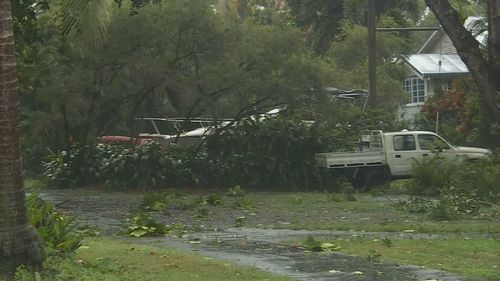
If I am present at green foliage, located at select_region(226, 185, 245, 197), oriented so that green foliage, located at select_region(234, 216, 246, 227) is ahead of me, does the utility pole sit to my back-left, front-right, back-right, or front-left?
back-left

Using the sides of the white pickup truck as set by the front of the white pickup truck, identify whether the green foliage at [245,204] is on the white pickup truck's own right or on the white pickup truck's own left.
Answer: on the white pickup truck's own right

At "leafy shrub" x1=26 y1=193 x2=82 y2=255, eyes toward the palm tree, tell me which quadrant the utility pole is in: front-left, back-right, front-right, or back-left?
back-left

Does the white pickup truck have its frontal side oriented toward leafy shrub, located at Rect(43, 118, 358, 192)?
no

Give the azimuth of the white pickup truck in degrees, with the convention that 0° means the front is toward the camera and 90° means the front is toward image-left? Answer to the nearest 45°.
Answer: approximately 270°

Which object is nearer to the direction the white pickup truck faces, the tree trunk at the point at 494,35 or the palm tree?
the tree trunk

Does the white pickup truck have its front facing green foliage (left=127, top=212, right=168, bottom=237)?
no

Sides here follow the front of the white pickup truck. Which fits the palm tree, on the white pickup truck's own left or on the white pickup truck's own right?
on the white pickup truck's own right

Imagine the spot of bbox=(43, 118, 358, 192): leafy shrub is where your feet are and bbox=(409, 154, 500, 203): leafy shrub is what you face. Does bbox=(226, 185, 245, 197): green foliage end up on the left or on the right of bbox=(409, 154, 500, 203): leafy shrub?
right

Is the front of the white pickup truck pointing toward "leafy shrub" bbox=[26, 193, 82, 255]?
no
